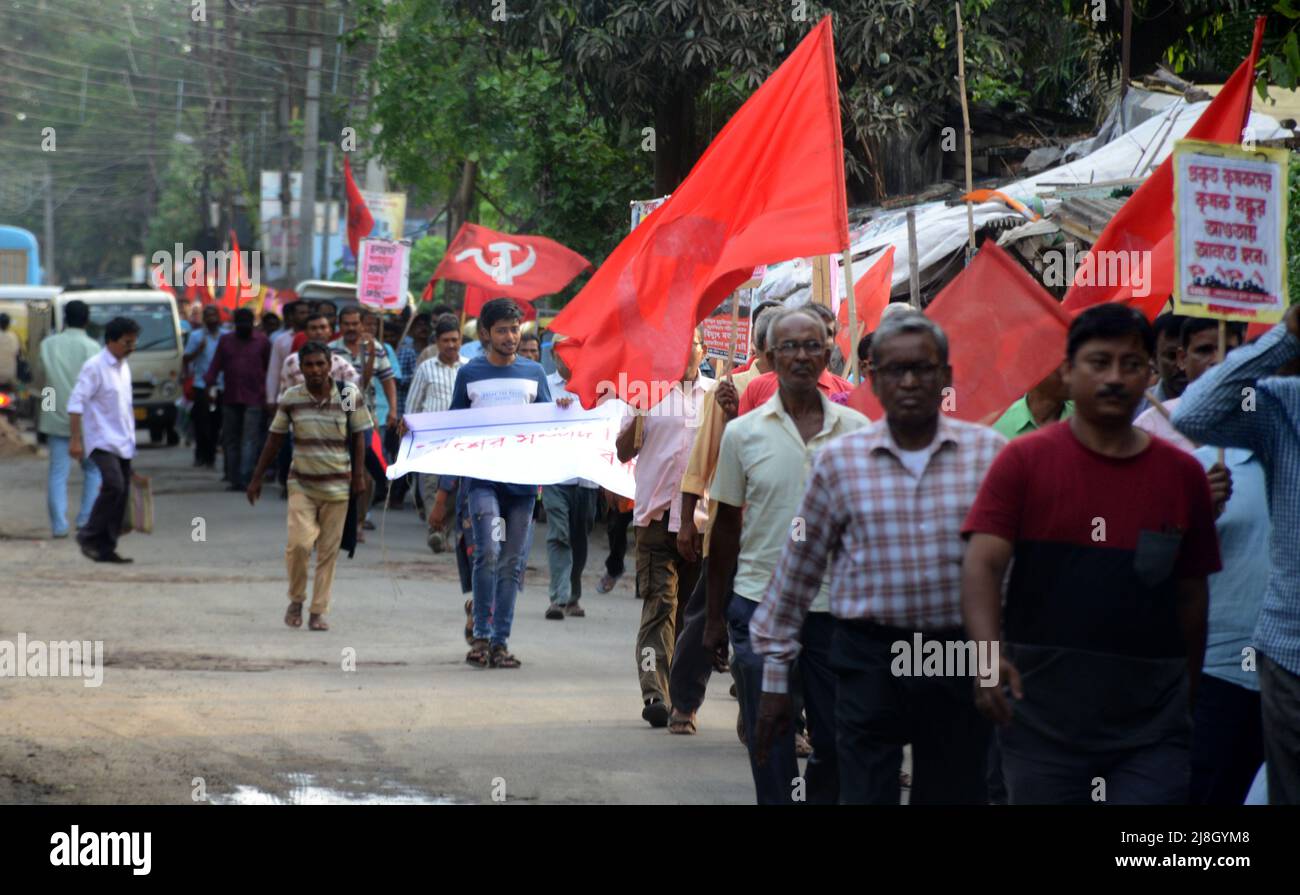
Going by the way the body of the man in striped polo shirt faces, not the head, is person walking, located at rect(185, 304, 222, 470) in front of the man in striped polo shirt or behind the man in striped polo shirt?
behind

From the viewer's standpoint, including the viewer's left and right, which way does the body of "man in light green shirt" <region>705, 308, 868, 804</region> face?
facing the viewer

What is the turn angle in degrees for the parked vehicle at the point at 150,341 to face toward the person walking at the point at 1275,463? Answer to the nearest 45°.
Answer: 0° — it already faces them

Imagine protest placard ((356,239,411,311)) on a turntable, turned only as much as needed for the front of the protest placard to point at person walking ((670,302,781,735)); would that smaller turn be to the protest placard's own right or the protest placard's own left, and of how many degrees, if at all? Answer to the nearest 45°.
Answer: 0° — it already faces them

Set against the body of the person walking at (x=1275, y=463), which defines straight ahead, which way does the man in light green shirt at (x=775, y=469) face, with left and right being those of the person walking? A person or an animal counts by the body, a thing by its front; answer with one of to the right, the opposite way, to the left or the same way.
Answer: the same way

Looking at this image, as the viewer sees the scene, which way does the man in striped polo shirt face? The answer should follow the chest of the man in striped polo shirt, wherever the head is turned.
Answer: toward the camera

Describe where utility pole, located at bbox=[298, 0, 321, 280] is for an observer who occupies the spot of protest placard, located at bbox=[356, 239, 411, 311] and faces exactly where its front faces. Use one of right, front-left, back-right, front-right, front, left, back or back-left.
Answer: back

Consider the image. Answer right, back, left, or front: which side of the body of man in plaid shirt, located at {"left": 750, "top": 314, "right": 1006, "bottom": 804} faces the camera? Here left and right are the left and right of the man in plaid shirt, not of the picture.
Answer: front

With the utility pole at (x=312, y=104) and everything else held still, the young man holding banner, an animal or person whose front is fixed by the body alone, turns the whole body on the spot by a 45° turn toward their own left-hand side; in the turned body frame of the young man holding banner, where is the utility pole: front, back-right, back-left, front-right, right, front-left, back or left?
back-left

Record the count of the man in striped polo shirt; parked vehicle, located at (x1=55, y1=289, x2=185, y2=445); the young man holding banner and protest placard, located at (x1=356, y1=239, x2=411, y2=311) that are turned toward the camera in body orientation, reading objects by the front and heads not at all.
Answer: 4
